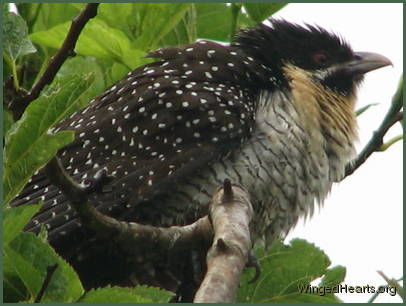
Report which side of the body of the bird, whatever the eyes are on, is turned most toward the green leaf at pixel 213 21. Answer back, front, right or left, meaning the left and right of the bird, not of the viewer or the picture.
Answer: left

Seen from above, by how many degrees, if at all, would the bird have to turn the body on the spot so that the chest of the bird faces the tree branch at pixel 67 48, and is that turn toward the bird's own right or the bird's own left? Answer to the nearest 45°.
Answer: approximately 135° to the bird's own right

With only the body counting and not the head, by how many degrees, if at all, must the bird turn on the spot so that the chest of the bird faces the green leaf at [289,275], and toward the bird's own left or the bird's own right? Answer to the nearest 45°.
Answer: approximately 45° to the bird's own right

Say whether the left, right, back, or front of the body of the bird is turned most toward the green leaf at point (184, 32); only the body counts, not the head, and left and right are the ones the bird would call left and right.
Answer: left

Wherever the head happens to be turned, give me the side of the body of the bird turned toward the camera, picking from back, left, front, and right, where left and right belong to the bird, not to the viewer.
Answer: right
